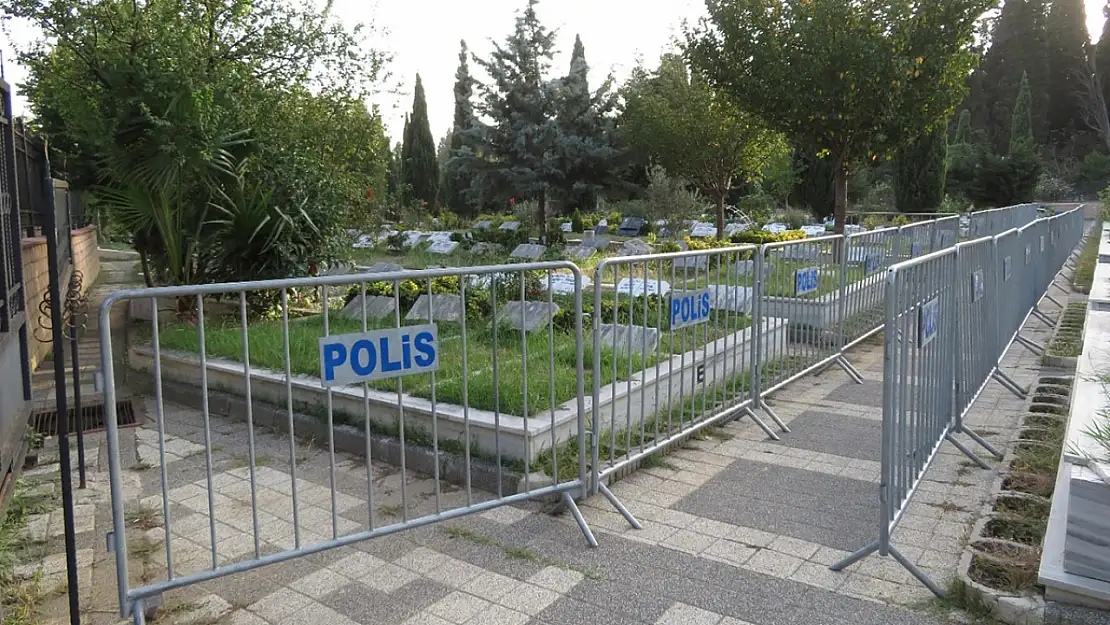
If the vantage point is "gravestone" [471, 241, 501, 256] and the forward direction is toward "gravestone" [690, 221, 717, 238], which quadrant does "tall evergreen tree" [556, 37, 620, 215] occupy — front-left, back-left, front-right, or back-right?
front-left

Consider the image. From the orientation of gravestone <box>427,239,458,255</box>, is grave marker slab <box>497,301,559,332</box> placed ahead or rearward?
ahead

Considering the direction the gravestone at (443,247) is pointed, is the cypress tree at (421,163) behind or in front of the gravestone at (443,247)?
behind

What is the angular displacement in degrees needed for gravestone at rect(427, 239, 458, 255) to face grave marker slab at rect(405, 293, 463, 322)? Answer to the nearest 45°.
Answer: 0° — it already faces it

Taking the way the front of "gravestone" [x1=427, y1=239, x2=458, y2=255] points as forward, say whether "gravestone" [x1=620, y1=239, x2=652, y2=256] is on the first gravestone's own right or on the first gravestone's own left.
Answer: on the first gravestone's own left

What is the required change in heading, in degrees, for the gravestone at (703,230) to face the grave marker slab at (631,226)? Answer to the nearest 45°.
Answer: approximately 135° to its right

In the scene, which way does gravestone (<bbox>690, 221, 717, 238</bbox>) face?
toward the camera

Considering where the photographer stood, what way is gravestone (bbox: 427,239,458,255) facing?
facing the viewer

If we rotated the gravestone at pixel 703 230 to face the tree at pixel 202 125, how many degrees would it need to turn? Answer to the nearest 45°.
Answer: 0° — it already faces it

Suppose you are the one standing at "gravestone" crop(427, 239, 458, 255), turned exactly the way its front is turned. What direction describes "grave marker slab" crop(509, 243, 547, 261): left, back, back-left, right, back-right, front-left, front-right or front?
front-left

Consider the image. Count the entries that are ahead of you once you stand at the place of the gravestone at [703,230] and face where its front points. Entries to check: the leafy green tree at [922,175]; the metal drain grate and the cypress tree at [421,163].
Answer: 1

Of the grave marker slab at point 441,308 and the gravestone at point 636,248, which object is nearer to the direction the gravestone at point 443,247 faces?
the grave marker slab

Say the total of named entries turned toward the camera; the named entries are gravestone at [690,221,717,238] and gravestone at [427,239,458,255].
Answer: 2

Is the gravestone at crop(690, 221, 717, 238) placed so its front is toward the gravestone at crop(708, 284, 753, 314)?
yes

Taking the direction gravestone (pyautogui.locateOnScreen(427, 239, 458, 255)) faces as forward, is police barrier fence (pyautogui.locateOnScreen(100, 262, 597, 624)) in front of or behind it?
in front

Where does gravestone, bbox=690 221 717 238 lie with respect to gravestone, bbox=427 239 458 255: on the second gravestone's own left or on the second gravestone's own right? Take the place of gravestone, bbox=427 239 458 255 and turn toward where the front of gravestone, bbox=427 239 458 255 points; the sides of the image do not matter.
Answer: on the second gravestone's own left

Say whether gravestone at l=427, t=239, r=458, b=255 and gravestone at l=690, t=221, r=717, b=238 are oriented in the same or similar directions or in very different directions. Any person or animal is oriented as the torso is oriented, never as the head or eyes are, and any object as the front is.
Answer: same or similar directions

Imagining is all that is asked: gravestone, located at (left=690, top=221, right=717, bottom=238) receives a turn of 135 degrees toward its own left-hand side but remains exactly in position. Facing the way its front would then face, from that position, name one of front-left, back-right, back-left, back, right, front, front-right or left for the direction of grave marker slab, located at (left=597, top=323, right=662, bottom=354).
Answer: back-right
